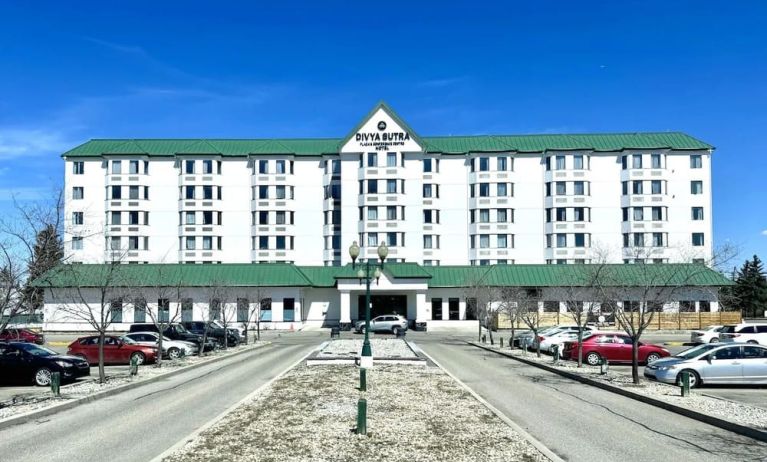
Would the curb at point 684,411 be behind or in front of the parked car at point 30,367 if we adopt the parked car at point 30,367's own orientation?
in front

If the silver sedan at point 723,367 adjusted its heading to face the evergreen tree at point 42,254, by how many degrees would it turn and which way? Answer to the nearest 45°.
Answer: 0° — it already faces it

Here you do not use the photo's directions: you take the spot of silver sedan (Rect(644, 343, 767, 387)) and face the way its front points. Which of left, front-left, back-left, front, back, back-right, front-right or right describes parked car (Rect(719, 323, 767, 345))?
back-right

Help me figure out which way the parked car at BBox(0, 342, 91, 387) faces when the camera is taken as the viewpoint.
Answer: facing the viewer and to the right of the viewer

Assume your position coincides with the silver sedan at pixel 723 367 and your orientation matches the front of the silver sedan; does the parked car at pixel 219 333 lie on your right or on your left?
on your right

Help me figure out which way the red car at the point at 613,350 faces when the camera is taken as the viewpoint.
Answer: facing to the right of the viewer

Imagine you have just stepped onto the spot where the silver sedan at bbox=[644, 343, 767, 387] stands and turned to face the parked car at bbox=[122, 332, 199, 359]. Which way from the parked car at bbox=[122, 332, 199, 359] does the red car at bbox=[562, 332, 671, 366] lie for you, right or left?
right
